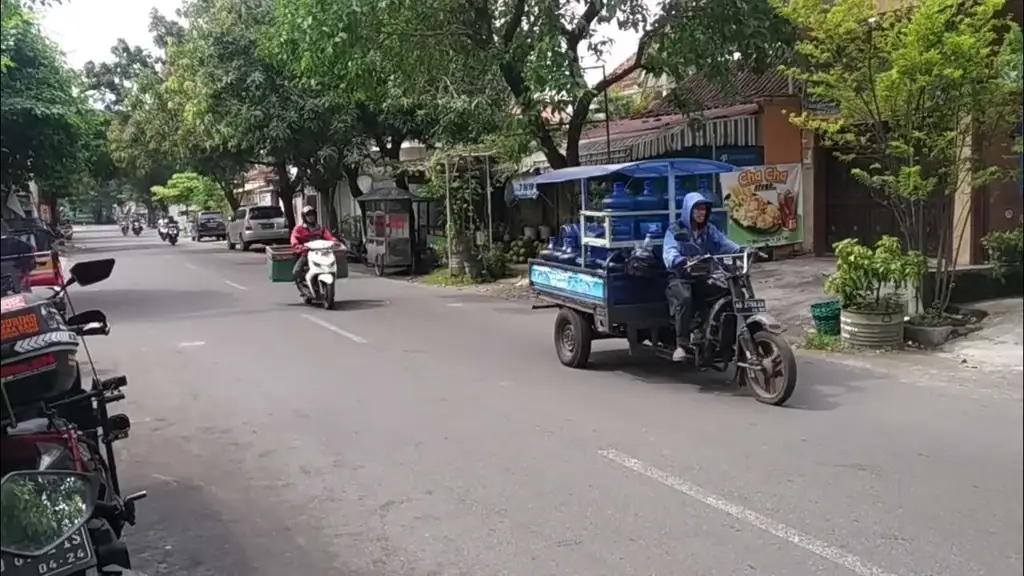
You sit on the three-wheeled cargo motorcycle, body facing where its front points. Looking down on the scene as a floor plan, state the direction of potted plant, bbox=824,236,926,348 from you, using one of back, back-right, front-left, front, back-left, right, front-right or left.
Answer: left

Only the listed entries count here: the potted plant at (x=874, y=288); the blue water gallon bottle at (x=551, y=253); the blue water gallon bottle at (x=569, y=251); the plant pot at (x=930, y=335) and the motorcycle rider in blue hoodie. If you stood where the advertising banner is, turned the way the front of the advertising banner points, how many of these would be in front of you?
5

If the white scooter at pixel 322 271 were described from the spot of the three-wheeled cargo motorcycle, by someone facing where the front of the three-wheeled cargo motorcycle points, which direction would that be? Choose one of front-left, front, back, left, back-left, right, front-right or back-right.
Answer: back

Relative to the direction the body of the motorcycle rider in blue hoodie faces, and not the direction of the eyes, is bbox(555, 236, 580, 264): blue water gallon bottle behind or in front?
behind

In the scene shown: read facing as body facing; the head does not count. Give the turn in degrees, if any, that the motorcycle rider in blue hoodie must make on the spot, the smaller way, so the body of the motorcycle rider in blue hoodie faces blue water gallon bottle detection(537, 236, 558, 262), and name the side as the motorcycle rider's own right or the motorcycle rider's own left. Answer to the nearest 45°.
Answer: approximately 180°

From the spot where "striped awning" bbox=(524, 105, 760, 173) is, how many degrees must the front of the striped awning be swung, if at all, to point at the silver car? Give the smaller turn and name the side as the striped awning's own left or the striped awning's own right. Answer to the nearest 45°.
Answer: approximately 90° to the striped awning's own right

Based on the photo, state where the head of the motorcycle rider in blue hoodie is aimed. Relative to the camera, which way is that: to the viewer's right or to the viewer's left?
to the viewer's right

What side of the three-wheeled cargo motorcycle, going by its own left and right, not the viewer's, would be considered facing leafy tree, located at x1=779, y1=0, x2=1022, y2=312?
left

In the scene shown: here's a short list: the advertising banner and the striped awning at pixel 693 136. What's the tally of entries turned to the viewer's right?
0

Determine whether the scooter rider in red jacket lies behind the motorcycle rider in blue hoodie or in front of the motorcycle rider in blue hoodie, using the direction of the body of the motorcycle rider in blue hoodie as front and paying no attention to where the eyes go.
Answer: behind

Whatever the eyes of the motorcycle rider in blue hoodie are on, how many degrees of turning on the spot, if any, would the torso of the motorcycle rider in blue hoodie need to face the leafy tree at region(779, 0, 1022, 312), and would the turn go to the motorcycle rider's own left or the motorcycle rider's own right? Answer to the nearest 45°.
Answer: approximately 90° to the motorcycle rider's own left

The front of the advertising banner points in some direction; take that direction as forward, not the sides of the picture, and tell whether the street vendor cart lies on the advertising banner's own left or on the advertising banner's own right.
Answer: on the advertising banner's own right

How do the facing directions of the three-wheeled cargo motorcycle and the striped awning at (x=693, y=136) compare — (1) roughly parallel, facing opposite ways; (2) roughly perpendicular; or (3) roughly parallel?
roughly perpendicular

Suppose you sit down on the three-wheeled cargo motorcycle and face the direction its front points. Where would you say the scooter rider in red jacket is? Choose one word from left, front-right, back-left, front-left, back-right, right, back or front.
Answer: back

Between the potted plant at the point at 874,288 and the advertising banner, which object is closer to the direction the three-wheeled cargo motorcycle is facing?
the potted plant
